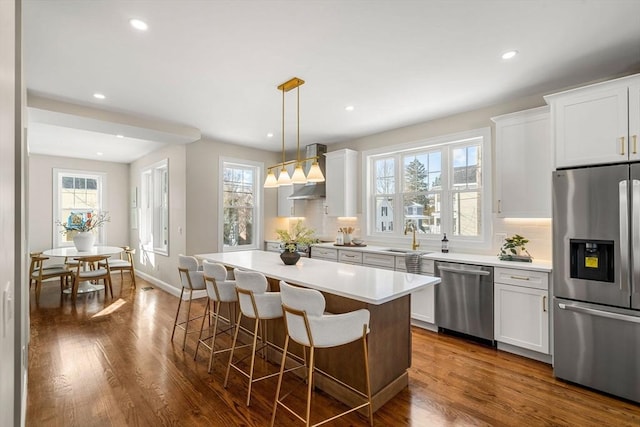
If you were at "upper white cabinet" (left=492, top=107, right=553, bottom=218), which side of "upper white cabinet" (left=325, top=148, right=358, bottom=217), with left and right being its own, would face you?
left

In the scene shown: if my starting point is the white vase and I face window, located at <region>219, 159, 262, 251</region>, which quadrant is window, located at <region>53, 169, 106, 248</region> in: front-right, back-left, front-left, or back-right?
back-left

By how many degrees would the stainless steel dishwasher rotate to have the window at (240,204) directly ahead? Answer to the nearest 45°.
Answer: approximately 45° to its right

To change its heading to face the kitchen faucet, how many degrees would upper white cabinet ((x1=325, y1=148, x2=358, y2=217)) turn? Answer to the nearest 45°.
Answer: approximately 90° to its left

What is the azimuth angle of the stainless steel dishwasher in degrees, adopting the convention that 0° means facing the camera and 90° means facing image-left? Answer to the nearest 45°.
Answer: approximately 45°

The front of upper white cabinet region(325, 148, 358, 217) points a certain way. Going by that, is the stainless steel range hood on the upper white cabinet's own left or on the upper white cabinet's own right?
on the upper white cabinet's own right

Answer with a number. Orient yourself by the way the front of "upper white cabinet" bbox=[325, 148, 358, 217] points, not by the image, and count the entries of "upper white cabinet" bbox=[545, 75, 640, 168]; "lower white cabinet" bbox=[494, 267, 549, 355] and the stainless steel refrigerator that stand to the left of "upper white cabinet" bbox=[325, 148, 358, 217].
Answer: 3

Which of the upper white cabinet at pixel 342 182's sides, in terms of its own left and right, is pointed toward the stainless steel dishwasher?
left

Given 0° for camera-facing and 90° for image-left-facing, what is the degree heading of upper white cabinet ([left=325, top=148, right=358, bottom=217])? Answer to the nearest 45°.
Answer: approximately 45°

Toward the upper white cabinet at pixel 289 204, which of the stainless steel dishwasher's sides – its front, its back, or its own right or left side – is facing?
right

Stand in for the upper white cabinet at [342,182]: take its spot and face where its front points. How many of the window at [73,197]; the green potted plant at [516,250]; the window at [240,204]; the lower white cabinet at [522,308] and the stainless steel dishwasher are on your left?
3
